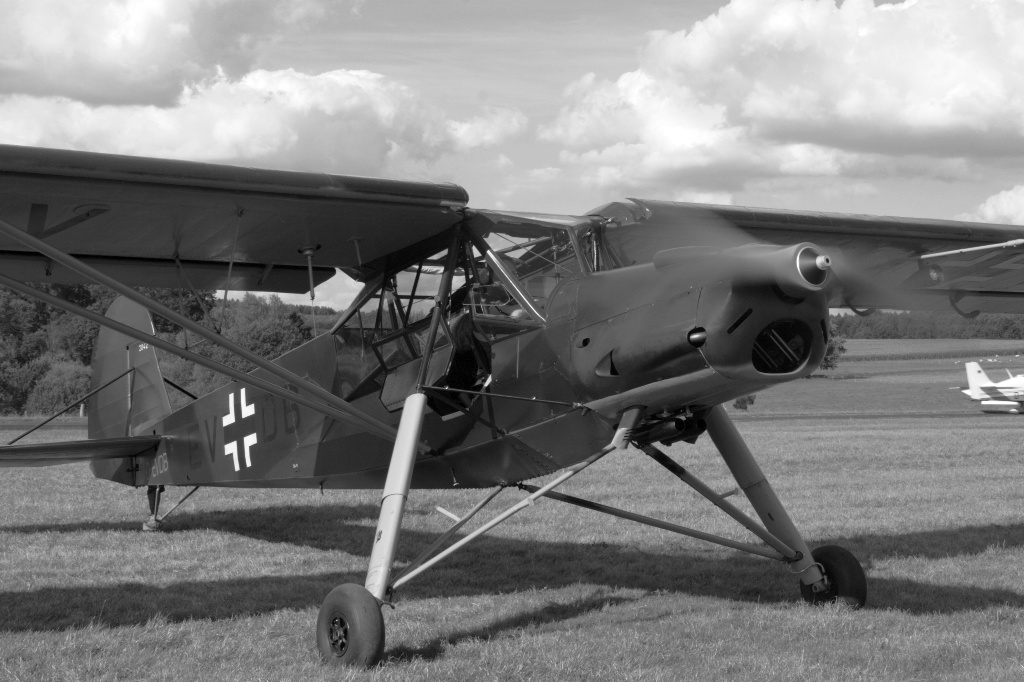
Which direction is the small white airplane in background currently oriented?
to the viewer's right

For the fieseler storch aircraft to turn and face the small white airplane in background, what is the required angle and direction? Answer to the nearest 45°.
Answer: approximately 90° to its left

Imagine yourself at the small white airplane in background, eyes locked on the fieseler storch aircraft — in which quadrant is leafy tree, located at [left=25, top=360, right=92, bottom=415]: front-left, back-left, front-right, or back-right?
front-right

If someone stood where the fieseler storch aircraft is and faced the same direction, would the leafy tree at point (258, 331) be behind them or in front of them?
behind

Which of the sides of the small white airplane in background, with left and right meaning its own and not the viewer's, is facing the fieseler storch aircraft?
right

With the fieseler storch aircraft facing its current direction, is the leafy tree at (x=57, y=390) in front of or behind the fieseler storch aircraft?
behind

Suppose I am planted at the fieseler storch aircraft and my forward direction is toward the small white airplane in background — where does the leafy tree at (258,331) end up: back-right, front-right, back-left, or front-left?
front-left

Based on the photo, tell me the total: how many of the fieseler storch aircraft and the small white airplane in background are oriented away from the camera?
0

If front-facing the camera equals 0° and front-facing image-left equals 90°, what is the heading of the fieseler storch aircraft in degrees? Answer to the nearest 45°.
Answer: approximately 315°
